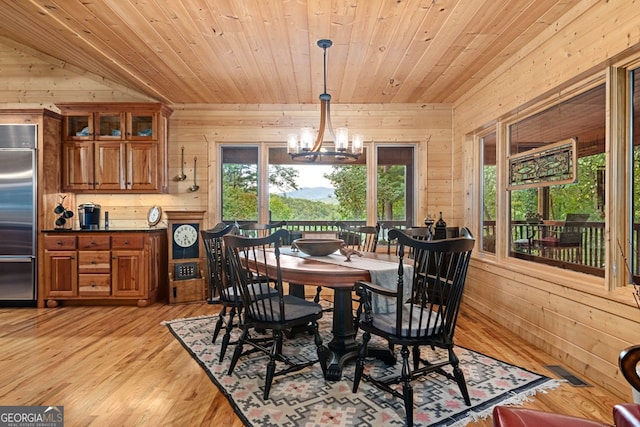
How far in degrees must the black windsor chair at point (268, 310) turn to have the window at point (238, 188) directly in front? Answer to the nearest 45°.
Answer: approximately 45° to its left

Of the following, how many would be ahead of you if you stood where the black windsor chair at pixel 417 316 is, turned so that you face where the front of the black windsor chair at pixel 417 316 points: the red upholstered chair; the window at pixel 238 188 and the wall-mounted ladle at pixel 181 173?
2

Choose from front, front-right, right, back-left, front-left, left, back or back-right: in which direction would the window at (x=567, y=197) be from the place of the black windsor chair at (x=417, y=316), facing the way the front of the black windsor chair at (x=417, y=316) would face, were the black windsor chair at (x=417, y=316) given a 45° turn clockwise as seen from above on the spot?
front-right

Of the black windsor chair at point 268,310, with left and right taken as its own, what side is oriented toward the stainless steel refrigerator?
left

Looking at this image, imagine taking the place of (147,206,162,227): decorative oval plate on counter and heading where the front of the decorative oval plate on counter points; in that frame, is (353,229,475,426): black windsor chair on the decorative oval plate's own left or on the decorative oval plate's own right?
on the decorative oval plate's own left

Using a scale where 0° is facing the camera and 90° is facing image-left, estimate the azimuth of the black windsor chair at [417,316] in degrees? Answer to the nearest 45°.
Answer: approximately 135°

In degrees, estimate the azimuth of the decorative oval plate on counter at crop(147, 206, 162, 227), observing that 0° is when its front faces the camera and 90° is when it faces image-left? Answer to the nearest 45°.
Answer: approximately 45°

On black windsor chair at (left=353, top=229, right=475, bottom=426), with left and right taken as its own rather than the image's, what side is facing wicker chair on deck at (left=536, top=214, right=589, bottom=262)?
right

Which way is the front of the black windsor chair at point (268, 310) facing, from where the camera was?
facing away from the viewer and to the right of the viewer

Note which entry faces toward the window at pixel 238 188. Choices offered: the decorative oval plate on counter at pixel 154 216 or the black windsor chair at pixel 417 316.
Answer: the black windsor chair

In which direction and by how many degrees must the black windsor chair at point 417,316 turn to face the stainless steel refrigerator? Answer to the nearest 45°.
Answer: approximately 45° to its left

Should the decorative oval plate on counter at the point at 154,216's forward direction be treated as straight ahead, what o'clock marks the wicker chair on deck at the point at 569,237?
The wicker chair on deck is roughly at 9 o'clock from the decorative oval plate on counter.
